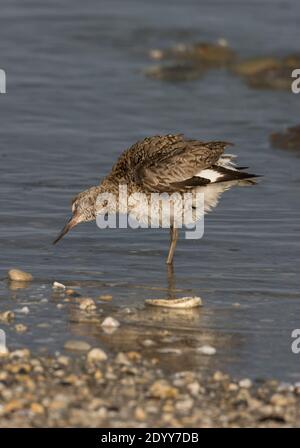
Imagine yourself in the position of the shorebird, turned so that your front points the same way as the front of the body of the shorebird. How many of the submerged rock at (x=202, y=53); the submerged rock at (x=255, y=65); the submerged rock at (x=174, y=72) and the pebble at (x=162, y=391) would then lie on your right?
3

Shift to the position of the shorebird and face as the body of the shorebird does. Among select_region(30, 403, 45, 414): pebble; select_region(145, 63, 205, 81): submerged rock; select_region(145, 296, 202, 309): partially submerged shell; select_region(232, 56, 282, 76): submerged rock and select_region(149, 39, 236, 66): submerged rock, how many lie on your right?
3

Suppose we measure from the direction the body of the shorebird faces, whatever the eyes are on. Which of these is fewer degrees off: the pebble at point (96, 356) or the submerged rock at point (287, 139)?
the pebble

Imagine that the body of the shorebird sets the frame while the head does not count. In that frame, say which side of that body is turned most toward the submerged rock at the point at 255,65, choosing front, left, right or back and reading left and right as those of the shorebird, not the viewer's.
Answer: right

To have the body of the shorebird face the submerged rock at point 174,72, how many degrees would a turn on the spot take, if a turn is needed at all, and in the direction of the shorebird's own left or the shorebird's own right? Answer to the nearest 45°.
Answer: approximately 90° to the shorebird's own right

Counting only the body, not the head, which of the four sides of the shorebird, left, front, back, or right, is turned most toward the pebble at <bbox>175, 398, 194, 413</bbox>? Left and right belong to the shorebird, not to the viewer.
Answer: left

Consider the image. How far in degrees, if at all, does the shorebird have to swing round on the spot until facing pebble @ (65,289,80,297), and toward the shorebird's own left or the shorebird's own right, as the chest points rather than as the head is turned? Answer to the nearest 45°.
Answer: approximately 45° to the shorebird's own left

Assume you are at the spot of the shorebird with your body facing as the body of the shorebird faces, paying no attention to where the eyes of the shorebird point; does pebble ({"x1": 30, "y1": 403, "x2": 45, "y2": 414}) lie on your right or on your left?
on your left

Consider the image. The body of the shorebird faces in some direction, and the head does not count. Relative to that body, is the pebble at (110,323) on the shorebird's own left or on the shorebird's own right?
on the shorebird's own left

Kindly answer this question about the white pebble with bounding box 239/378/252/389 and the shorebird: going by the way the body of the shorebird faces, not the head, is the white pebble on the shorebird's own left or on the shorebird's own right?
on the shorebird's own left

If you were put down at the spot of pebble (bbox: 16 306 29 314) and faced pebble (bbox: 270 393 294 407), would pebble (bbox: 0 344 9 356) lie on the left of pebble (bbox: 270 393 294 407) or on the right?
right

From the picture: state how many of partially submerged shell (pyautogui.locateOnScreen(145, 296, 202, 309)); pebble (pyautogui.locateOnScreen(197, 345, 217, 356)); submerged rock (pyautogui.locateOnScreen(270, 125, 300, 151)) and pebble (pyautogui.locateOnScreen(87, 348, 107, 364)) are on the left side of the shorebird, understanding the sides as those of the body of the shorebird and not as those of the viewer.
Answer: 3

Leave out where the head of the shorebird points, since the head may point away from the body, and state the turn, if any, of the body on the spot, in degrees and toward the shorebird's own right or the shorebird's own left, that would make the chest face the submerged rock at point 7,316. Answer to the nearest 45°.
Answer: approximately 45° to the shorebird's own left

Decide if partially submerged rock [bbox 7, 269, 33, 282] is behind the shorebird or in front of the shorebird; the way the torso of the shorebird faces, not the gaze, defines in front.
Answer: in front

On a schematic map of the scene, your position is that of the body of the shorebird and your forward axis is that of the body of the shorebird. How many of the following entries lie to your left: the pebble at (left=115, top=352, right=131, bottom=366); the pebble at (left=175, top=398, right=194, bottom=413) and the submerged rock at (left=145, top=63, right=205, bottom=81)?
2

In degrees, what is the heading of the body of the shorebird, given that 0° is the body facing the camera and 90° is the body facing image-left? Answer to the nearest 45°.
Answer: approximately 90°

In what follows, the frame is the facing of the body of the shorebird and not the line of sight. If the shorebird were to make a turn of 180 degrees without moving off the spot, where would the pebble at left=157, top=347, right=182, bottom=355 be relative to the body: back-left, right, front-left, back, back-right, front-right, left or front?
right
